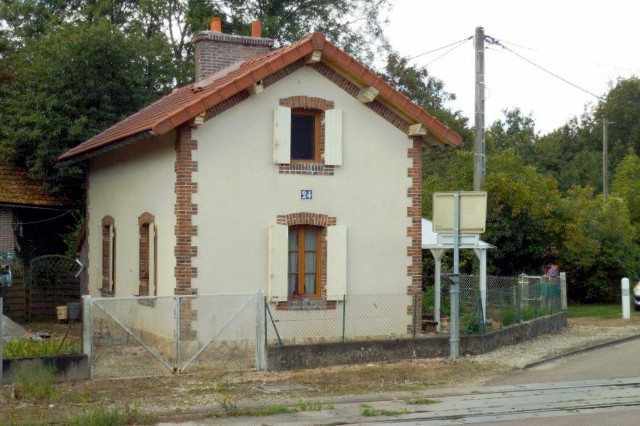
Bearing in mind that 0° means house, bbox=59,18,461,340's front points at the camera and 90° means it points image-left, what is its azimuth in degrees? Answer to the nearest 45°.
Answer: approximately 0°

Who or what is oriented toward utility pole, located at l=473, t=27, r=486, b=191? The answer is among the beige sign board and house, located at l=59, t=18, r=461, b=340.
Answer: the beige sign board

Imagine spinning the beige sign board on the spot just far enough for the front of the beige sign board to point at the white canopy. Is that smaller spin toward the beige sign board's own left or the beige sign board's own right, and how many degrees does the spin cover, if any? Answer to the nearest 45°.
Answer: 0° — it already faces it

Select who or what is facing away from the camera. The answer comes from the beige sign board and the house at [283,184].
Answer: the beige sign board

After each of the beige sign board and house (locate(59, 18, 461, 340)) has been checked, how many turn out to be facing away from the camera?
1

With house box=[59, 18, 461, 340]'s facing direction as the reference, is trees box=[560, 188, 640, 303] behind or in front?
behind

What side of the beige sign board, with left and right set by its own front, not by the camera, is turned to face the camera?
back
